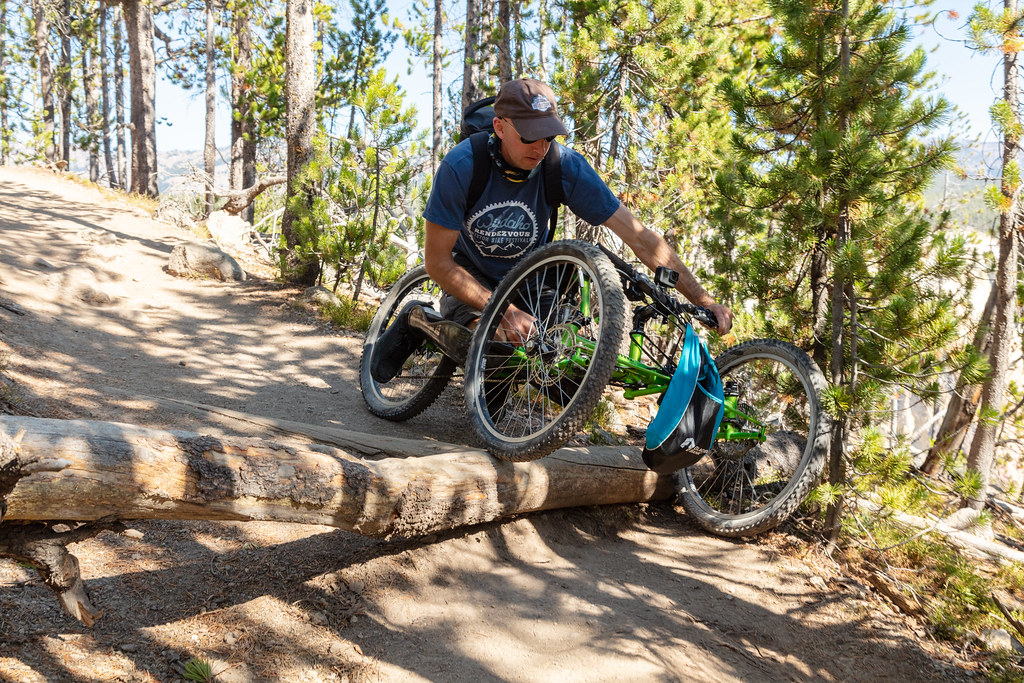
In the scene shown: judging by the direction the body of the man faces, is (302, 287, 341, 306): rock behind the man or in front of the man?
behind

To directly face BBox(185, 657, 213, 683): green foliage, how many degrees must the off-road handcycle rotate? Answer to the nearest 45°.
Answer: approximately 90° to its right

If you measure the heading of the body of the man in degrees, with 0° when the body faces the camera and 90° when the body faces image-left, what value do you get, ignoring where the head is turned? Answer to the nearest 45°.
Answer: approximately 315°

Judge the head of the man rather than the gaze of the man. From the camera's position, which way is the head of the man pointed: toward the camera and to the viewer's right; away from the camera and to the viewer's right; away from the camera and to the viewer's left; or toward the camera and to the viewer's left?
toward the camera and to the viewer's right

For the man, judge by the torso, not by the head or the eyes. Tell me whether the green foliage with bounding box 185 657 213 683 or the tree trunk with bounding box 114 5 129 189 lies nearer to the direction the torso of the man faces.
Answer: the green foliage

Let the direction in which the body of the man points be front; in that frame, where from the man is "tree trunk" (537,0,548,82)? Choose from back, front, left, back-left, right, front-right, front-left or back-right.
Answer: back-left

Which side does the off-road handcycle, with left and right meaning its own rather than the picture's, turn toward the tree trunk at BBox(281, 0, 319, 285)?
back

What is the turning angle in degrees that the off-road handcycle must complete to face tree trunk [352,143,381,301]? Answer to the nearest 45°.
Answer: approximately 180°

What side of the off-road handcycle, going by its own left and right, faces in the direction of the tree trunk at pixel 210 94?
back

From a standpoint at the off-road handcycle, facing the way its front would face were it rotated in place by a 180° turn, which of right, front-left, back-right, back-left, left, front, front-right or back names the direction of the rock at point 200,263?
front

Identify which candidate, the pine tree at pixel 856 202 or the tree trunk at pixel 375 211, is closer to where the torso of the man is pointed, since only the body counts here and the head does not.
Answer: the pine tree
